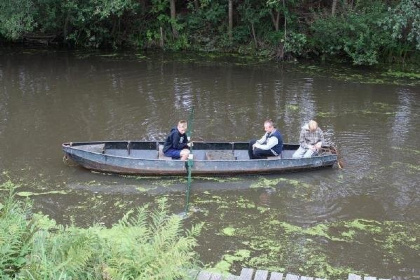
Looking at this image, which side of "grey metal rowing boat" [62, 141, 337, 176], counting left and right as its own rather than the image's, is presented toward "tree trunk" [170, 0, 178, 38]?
right

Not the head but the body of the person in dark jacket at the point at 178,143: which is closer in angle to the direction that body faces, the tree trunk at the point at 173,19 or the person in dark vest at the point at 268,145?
the person in dark vest

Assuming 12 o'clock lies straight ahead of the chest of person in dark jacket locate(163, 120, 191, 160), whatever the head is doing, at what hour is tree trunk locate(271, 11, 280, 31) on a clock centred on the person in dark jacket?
The tree trunk is roughly at 8 o'clock from the person in dark jacket.

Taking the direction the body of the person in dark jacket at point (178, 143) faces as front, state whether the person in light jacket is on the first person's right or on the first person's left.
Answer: on the first person's left

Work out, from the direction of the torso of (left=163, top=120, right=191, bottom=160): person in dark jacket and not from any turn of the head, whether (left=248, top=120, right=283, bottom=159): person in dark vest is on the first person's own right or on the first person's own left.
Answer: on the first person's own left

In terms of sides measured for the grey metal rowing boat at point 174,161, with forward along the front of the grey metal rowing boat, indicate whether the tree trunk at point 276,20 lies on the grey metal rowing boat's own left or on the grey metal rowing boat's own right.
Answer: on the grey metal rowing boat's own right

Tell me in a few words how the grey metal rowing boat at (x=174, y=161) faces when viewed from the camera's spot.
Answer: facing to the left of the viewer

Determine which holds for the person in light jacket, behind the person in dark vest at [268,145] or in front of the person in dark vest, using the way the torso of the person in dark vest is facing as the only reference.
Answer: behind
